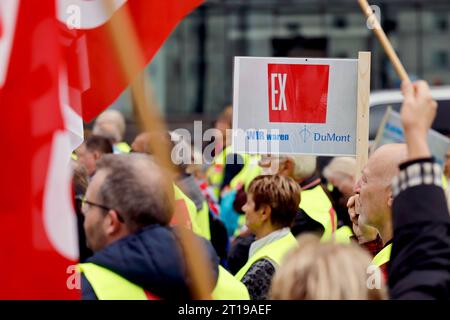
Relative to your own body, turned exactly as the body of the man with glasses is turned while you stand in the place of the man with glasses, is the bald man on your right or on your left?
on your right

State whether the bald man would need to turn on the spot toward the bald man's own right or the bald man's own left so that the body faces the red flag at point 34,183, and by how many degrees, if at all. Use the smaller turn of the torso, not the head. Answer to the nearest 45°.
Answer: approximately 45° to the bald man's own left

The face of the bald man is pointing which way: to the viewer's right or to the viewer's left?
to the viewer's left

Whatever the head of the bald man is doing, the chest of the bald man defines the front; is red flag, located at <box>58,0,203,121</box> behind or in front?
in front

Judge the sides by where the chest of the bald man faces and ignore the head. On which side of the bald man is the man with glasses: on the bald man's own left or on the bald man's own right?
on the bald man's own left

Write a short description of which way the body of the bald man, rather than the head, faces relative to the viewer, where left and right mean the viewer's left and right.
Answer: facing to the left of the viewer
